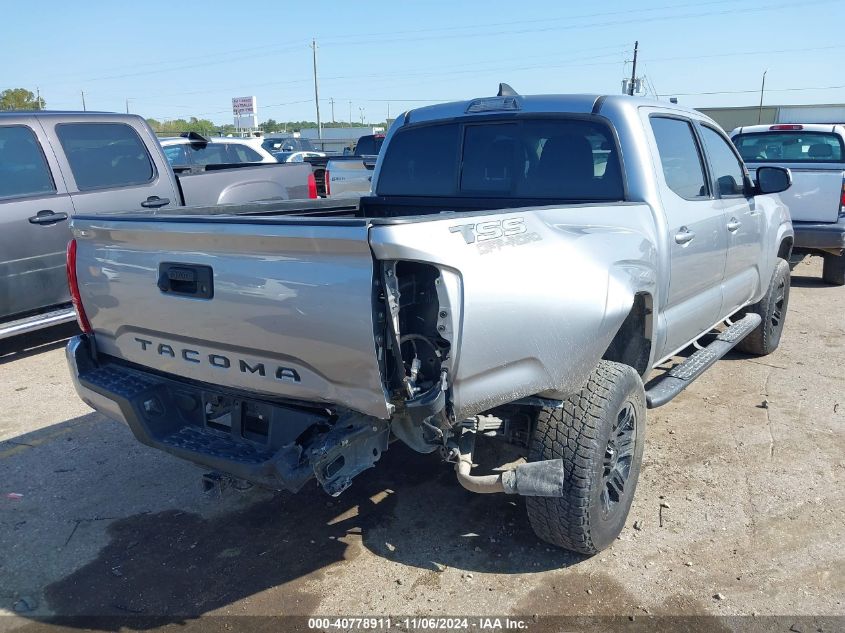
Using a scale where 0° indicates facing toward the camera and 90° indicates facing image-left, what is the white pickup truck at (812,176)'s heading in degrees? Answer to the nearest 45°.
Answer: approximately 180°

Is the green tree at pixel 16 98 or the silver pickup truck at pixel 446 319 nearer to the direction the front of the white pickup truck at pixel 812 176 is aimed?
the green tree

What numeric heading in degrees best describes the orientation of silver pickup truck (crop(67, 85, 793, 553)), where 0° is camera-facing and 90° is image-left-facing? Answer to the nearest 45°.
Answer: approximately 225°

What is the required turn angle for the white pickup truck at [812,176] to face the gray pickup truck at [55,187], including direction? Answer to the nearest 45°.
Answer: approximately 135° to its left

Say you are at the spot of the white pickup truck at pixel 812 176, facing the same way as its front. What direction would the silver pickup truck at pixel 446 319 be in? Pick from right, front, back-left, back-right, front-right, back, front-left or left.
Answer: back

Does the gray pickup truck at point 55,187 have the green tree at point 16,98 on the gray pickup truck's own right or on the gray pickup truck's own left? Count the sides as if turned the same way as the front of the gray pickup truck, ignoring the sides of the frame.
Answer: on the gray pickup truck's own right

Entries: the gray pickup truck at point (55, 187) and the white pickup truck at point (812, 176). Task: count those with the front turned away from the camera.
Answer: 1

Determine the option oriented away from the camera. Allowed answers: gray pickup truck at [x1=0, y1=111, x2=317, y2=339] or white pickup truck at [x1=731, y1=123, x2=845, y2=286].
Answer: white pickup truck at [x1=731, y1=123, x2=845, y2=286]

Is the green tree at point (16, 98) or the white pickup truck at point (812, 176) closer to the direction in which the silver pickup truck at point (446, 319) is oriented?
the white pickup truck

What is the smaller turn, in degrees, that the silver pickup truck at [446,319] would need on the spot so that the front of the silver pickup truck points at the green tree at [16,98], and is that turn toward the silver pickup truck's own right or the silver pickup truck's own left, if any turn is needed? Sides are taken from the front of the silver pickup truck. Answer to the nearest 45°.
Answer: approximately 90° to the silver pickup truck's own left
